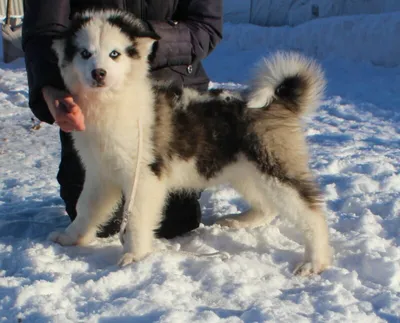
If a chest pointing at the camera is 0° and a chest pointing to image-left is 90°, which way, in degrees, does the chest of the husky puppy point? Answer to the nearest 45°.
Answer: approximately 90°
